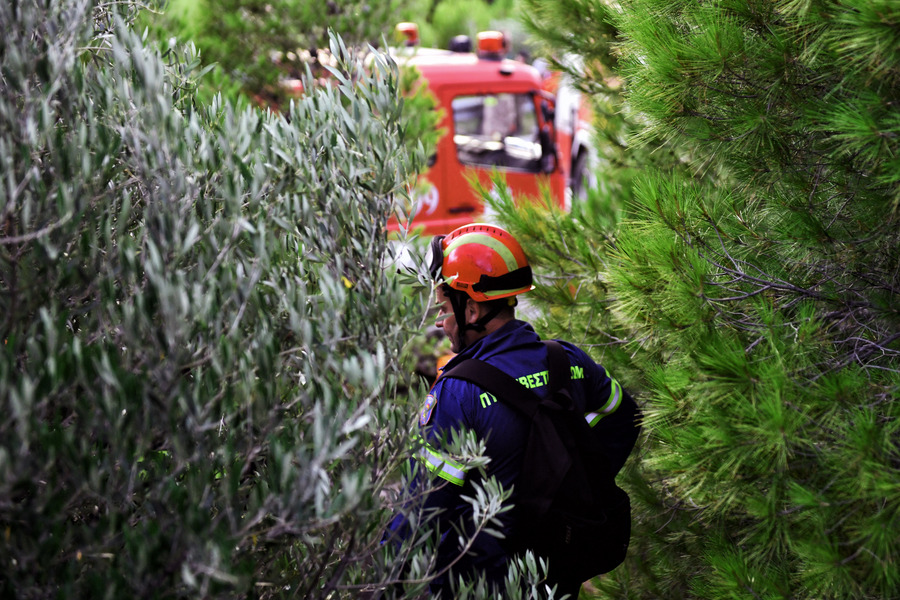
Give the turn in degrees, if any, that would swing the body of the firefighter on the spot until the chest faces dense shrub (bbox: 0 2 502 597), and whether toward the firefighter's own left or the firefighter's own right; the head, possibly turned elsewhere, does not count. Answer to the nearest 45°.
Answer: approximately 90° to the firefighter's own left

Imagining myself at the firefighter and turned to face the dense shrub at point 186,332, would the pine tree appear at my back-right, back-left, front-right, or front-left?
back-left

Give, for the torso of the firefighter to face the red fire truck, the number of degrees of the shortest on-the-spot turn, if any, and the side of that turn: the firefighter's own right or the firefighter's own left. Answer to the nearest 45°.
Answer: approximately 45° to the firefighter's own right

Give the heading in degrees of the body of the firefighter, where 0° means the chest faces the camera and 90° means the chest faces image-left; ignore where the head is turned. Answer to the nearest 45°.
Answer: approximately 135°

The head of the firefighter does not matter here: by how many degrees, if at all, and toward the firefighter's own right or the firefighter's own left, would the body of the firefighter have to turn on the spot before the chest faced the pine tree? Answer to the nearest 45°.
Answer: approximately 135° to the firefighter's own right

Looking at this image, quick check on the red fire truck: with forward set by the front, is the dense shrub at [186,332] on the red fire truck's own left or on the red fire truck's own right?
on the red fire truck's own right

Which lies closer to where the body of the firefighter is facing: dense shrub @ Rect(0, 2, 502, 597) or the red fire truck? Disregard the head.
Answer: the red fire truck

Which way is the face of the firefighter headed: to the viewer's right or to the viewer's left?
to the viewer's left
